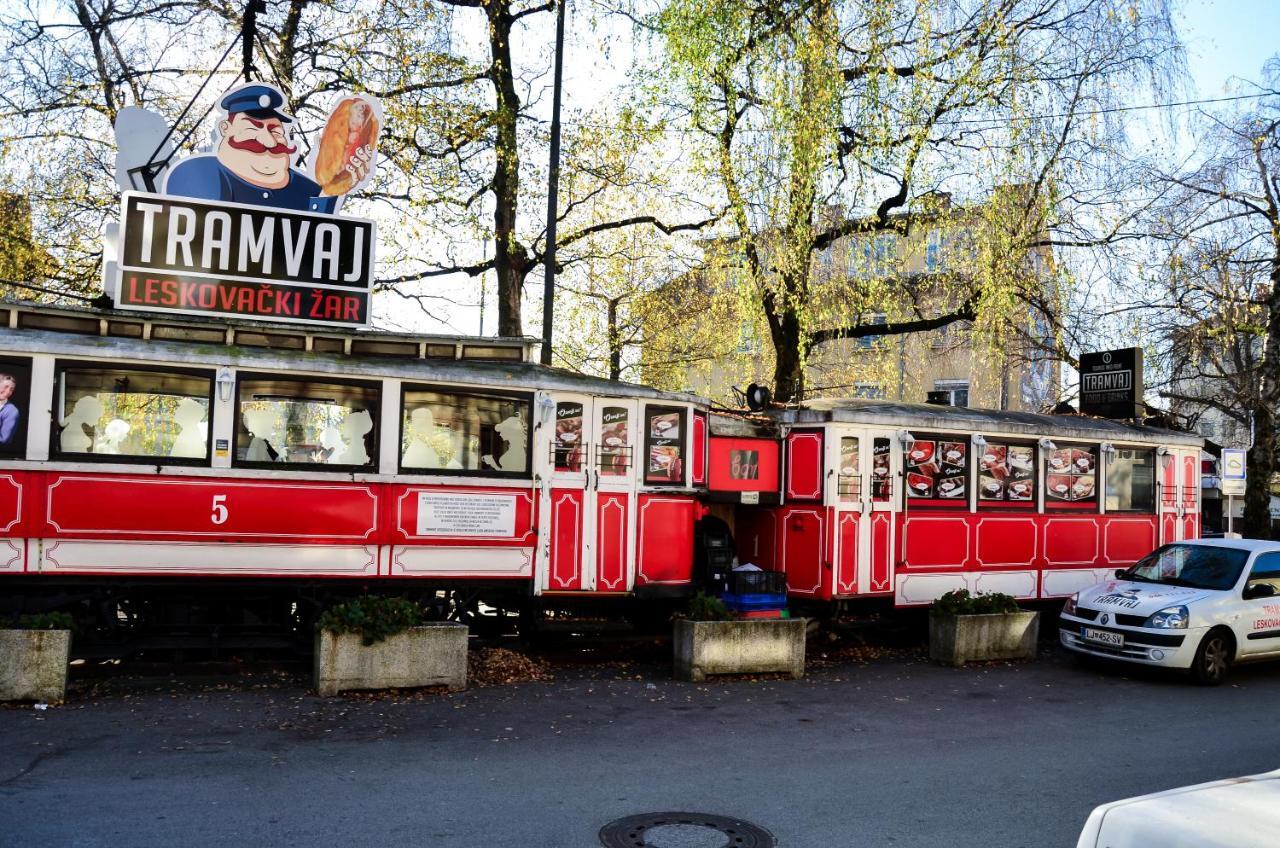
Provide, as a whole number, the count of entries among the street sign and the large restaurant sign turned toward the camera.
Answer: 2

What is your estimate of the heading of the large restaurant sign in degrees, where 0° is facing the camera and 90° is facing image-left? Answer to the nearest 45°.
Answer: approximately 0°

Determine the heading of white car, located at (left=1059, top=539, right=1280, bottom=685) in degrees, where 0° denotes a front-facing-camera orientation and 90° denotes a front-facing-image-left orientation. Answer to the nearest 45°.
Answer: approximately 45°

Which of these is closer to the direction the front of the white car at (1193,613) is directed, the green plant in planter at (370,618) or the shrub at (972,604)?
the green plant in planter

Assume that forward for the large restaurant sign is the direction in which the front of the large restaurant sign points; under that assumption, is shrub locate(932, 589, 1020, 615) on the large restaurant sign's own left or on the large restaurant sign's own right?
on the large restaurant sign's own left

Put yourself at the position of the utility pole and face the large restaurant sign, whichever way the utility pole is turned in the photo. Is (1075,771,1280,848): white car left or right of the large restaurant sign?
left

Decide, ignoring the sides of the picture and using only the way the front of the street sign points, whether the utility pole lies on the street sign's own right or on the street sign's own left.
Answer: on the street sign's own right

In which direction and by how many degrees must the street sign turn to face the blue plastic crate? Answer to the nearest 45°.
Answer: approximately 45° to its right

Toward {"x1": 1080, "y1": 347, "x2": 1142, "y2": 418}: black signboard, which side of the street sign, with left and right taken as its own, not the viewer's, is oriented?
right

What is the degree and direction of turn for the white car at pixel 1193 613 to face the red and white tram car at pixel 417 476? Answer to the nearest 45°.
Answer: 0° — it already faces it

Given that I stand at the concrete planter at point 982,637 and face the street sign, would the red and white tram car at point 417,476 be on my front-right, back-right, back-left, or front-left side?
back-left

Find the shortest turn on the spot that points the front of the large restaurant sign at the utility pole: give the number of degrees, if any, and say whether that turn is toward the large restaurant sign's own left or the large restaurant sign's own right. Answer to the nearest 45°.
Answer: approximately 135° to the large restaurant sign's own left
